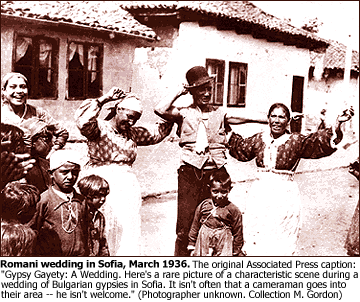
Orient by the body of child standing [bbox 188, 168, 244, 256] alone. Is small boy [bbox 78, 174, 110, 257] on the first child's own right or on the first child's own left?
on the first child's own right

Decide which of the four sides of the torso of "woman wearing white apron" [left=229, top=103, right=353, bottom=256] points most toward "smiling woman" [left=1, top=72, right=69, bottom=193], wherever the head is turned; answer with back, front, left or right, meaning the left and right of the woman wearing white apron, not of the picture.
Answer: right

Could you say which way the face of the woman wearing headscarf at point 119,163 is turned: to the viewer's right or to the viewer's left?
to the viewer's right

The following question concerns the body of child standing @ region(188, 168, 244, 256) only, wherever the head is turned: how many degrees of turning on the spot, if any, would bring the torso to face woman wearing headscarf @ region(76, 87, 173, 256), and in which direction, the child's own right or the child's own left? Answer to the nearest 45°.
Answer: approximately 90° to the child's own right

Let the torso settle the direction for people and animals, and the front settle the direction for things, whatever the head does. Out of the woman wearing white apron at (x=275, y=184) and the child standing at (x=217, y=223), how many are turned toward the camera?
2

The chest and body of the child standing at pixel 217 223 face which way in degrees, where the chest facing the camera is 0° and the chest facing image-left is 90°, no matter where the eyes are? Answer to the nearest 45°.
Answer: approximately 0°

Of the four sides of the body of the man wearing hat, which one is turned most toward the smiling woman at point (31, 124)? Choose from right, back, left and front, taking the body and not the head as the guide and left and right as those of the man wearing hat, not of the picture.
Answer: right

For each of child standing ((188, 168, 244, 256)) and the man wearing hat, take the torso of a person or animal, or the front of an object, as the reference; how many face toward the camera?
2
